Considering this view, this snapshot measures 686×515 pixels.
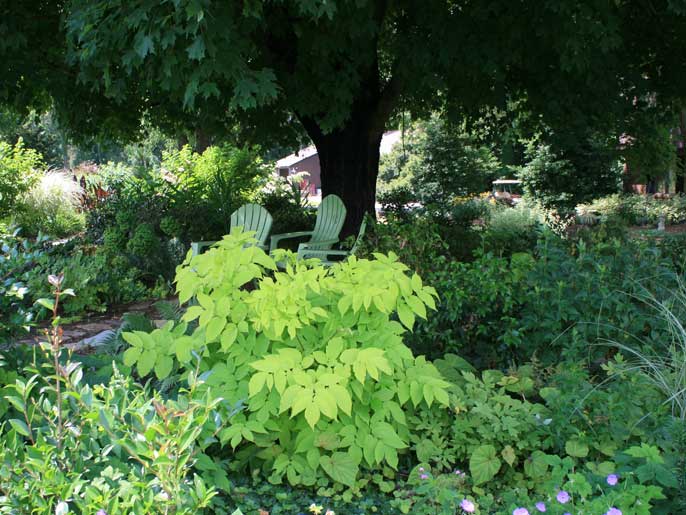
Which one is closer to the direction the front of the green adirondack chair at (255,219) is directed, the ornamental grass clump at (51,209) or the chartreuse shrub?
the chartreuse shrub

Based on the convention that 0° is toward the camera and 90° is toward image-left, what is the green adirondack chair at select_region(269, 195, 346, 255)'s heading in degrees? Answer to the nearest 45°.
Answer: approximately 45°

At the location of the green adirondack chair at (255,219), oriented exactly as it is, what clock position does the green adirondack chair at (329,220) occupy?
the green adirondack chair at (329,220) is roughly at 8 o'clock from the green adirondack chair at (255,219).

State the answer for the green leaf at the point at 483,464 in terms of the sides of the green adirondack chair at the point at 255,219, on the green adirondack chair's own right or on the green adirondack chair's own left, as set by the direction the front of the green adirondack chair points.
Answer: on the green adirondack chair's own left

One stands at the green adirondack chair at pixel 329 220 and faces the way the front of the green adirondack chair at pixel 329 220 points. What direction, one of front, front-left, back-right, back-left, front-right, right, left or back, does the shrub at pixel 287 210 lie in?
back-right

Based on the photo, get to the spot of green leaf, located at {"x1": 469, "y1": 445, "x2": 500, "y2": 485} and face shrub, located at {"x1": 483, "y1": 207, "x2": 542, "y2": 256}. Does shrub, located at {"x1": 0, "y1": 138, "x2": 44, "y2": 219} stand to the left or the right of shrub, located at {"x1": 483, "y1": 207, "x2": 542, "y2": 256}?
left

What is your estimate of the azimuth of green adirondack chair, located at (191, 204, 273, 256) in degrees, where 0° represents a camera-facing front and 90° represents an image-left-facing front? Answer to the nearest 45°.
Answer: approximately 45°
